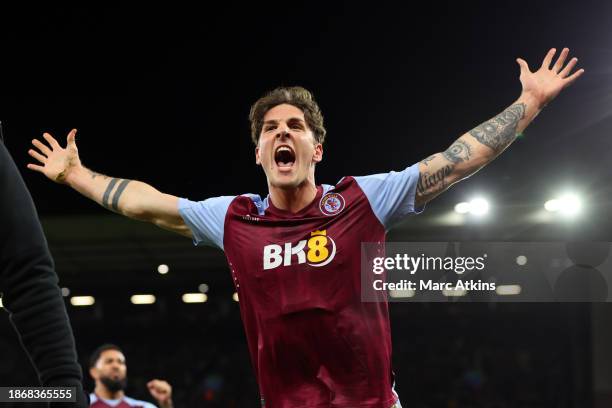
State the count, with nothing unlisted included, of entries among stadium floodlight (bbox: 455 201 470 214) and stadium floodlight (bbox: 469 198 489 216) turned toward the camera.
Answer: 2

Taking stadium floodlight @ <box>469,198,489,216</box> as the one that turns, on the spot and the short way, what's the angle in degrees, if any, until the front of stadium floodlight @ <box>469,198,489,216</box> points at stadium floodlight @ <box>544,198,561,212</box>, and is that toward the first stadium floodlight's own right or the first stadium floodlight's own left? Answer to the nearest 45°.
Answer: approximately 135° to the first stadium floodlight's own left

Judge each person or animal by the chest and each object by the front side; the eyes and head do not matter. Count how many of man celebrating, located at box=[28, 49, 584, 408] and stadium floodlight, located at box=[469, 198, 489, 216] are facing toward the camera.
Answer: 2

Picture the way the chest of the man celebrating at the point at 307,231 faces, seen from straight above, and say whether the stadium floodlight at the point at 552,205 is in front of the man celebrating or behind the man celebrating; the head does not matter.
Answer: behind

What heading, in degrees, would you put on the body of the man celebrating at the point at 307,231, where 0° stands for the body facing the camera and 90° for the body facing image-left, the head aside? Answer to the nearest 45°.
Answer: approximately 0°

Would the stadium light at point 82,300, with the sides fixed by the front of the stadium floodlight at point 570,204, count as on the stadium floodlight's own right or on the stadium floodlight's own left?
on the stadium floodlight's own right
